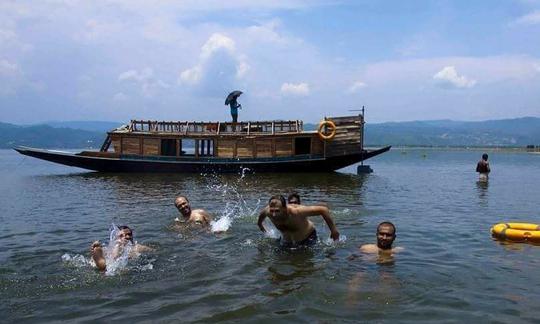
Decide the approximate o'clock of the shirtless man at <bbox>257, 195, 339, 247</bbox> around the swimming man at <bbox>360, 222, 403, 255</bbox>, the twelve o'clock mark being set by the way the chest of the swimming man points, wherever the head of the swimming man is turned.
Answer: The shirtless man is roughly at 3 o'clock from the swimming man.

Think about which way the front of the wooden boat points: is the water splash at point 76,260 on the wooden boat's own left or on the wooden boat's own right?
on the wooden boat's own left

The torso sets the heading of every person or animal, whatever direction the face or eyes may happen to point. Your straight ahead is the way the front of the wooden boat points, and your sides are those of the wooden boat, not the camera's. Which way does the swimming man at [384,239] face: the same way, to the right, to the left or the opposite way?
to the left

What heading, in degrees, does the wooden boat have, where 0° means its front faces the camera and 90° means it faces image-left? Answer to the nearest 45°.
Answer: approximately 90°

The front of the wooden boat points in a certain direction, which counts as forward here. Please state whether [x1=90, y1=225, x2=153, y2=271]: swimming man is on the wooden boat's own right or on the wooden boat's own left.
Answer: on the wooden boat's own left

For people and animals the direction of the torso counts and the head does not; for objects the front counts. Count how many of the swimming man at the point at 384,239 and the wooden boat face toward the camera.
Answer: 1

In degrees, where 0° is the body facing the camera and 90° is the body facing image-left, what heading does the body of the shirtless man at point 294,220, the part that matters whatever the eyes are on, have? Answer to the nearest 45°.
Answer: approximately 45°
